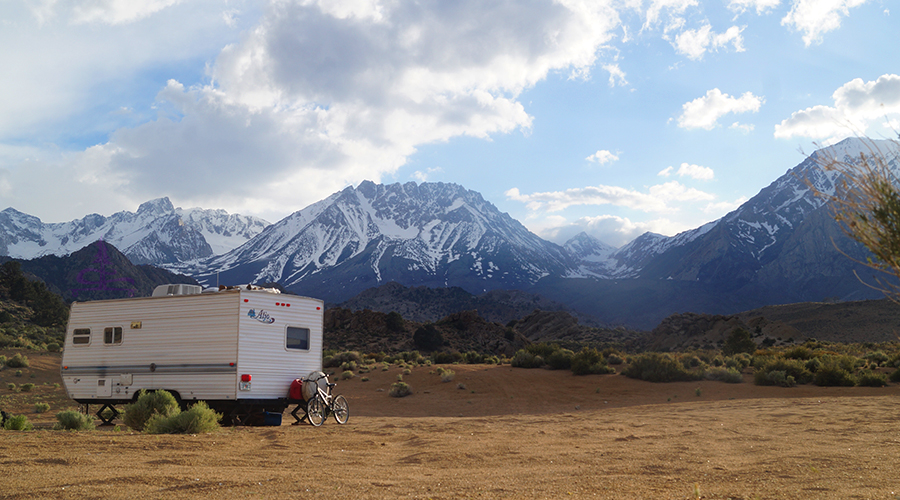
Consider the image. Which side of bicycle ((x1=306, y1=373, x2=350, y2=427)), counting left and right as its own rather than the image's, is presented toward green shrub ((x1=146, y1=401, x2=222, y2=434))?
front

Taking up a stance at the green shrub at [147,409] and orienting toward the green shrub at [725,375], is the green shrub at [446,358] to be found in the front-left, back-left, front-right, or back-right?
front-left

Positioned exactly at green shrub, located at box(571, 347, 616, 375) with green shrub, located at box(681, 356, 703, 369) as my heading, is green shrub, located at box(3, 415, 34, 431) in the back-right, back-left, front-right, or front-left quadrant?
back-right

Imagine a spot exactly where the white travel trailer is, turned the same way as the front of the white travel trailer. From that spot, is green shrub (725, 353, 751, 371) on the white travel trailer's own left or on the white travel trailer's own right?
on the white travel trailer's own right

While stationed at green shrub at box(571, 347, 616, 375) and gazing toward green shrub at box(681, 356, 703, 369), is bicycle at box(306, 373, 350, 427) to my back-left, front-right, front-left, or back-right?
back-right

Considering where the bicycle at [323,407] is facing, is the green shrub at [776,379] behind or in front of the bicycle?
behind
